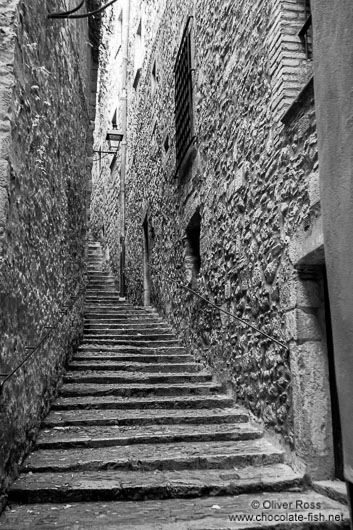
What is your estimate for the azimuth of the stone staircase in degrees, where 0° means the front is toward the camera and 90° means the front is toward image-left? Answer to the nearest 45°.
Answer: approximately 0°
